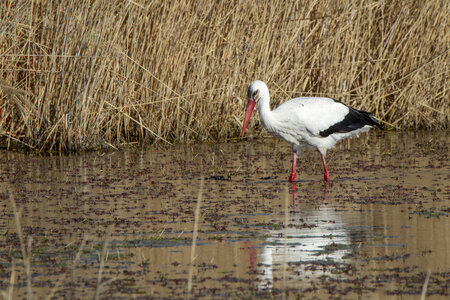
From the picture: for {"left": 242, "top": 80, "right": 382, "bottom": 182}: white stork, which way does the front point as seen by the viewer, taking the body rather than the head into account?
to the viewer's left
